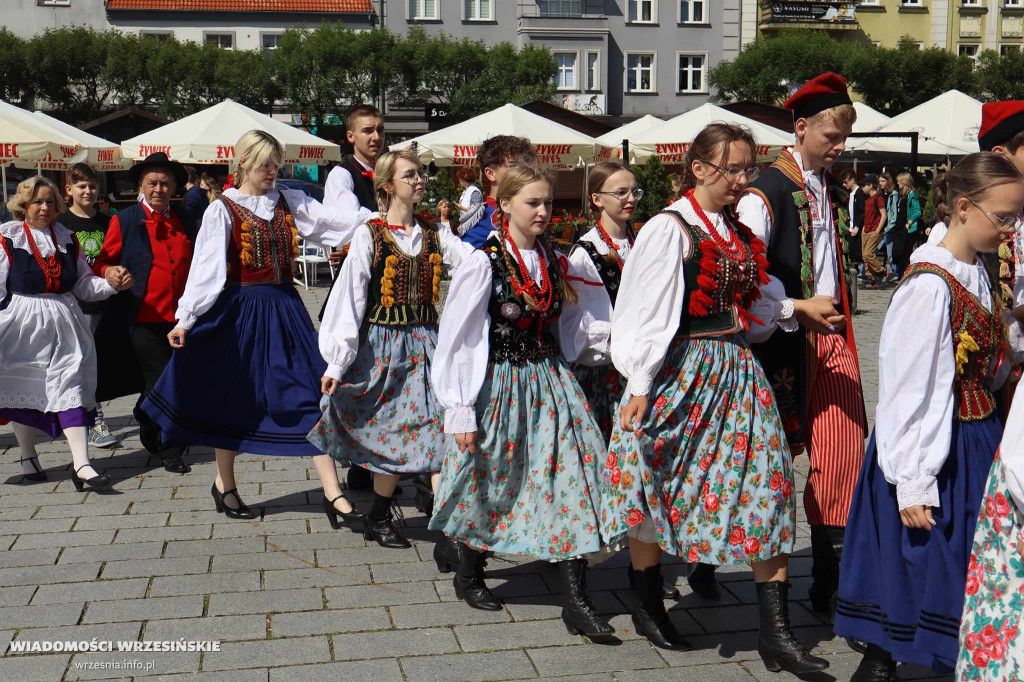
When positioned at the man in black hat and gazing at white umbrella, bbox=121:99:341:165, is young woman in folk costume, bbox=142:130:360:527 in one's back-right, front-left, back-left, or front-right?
back-right

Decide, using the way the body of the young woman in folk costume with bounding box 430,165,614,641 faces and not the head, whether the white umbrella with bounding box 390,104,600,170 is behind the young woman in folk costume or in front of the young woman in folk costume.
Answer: behind

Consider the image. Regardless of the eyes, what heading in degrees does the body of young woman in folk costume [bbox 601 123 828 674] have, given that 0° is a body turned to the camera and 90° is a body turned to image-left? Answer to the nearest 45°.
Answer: approximately 315°
